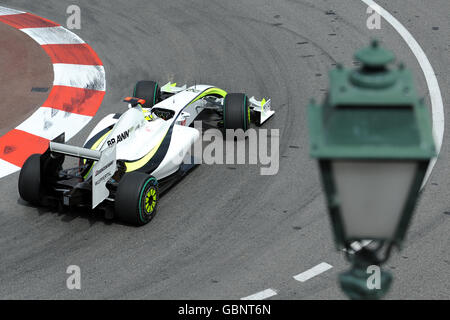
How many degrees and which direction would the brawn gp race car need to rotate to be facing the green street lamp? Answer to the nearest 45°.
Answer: approximately 135° to its right

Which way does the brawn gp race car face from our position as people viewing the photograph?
facing away from the viewer and to the right of the viewer
